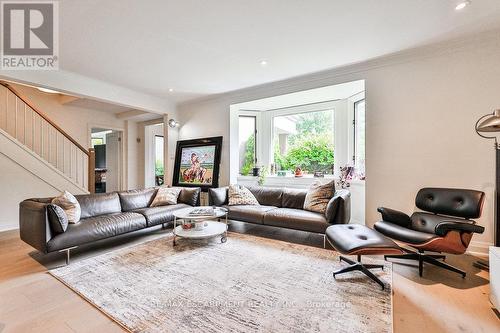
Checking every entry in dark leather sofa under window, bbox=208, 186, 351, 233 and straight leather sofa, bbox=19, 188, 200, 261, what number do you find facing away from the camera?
0

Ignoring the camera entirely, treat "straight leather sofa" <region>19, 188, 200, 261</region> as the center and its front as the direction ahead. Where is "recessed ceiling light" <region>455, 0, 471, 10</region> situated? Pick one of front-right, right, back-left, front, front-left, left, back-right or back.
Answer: front

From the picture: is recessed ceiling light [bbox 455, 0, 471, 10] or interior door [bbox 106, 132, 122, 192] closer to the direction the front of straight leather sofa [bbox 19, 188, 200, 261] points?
the recessed ceiling light

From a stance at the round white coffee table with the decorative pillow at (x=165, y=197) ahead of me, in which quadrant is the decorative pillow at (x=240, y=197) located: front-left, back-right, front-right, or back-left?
front-right

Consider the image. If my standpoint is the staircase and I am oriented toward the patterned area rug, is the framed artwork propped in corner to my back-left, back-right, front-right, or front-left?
front-left

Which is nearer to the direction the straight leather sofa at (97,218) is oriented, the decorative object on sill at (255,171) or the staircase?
the decorative object on sill

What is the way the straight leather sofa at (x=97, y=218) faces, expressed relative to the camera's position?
facing the viewer and to the right of the viewer

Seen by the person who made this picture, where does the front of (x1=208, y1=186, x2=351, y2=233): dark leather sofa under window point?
facing the viewer and to the left of the viewer

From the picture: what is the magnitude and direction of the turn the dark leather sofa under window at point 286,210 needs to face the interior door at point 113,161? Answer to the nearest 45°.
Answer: approximately 90° to its right

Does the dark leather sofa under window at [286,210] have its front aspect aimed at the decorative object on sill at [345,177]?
no

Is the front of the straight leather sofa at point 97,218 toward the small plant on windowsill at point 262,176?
no

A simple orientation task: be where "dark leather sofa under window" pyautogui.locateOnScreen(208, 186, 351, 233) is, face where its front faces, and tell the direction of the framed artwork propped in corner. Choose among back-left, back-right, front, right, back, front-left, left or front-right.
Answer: right

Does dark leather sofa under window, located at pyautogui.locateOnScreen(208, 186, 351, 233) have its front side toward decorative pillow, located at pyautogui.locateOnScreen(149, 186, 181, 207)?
no

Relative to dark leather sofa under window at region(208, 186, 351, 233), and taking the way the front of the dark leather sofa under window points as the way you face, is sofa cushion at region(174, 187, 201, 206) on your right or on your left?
on your right
